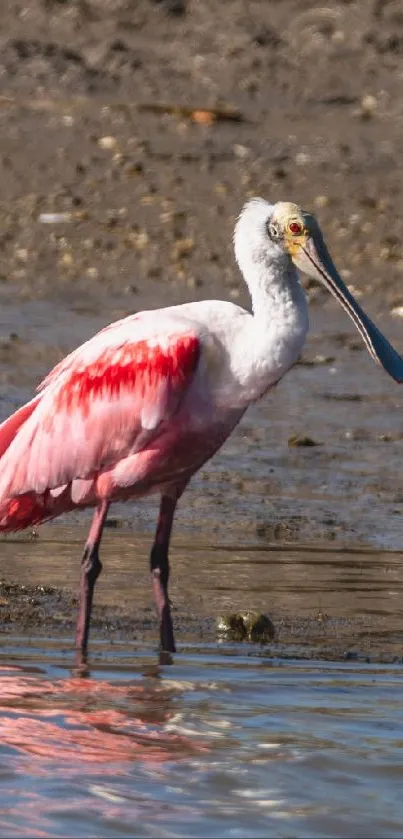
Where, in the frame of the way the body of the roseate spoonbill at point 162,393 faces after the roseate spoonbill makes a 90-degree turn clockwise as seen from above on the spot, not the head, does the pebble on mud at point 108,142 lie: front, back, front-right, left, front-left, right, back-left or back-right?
back

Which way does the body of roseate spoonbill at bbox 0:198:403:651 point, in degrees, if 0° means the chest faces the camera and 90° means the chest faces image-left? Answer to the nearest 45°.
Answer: approximately 270°

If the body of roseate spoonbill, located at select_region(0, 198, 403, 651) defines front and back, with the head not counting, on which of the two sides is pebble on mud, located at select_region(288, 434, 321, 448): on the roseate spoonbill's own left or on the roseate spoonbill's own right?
on the roseate spoonbill's own left
